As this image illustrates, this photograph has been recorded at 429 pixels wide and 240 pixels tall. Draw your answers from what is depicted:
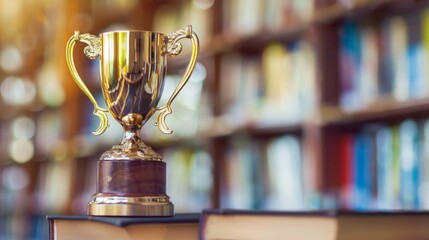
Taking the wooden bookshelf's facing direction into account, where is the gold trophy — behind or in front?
in front

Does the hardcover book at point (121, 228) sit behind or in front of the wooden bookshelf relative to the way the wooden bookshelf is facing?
in front

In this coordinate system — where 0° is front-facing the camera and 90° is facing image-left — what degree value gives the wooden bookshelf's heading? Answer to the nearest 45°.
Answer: approximately 45°

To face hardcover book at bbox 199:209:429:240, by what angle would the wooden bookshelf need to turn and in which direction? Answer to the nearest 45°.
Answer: approximately 45° to its left
